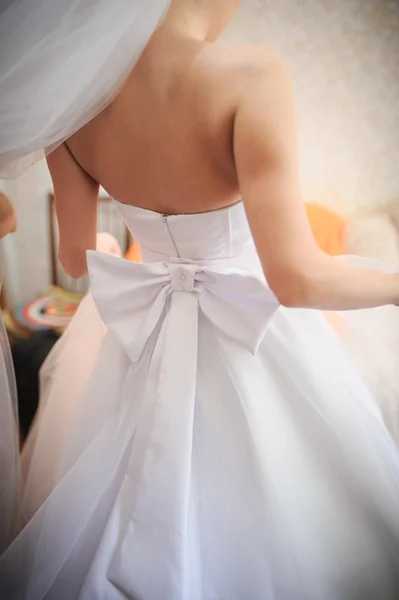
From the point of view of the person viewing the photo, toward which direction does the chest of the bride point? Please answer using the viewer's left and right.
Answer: facing away from the viewer

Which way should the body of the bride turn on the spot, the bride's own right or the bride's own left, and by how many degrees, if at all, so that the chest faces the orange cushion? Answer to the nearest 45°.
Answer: approximately 45° to the bride's own right
